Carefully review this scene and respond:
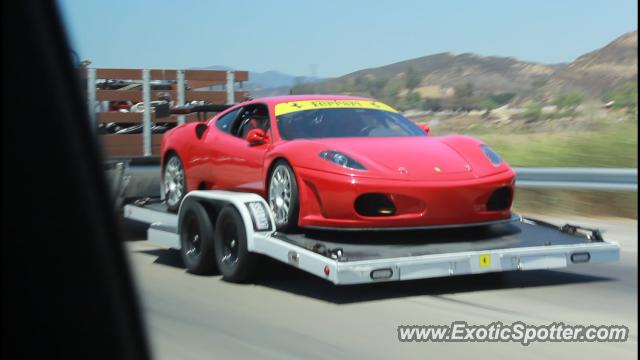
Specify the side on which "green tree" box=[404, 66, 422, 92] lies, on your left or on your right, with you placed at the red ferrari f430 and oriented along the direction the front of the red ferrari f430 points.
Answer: on your left

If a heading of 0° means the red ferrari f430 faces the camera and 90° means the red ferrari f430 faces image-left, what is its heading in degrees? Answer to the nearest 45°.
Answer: approximately 315°

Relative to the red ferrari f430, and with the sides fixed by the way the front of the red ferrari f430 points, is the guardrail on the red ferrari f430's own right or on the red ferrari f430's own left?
on the red ferrari f430's own left

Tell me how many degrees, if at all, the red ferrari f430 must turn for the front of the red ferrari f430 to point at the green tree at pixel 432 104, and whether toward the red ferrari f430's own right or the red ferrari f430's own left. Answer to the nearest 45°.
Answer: approximately 135° to the red ferrari f430's own left
